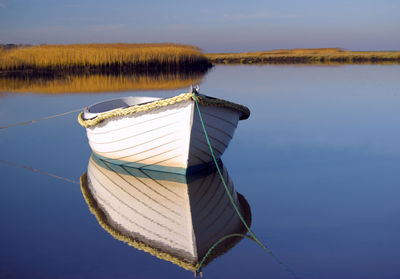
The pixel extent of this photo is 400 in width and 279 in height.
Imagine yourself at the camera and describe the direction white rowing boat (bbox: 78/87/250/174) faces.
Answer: facing the viewer and to the right of the viewer

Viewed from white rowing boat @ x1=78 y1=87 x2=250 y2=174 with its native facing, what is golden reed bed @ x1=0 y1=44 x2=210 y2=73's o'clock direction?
The golden reed bed is roughly at 7 o'clock from the white rowing boat.
